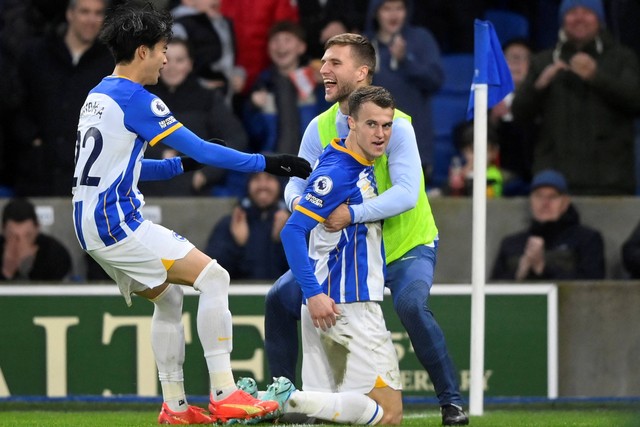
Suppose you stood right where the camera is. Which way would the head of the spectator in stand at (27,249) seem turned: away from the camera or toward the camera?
toward the camera

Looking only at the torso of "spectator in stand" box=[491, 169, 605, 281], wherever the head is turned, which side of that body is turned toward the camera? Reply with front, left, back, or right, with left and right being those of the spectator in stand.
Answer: front

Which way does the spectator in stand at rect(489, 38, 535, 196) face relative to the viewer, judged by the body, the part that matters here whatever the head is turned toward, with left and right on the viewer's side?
facing the viewer

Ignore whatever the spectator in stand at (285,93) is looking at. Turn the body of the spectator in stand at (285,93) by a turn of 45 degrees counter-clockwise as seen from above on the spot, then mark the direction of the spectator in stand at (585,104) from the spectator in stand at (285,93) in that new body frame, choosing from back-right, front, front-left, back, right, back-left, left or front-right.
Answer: front-left

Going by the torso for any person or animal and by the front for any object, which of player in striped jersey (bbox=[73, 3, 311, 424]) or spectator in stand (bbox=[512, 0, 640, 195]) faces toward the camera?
the spectator in stand

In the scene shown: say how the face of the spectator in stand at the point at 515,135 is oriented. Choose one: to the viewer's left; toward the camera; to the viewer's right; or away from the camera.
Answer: toward the camera

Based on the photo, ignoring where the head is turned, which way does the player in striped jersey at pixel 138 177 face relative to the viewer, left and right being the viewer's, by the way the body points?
facing away from the viewer and to the right of the viewer

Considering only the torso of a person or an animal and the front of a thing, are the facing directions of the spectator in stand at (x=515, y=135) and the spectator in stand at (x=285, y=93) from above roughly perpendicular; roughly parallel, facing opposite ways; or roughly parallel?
roughly parallel

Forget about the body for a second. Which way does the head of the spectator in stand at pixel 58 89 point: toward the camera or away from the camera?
toward the camera

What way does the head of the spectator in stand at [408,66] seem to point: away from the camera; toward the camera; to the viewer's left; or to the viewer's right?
toward the camera

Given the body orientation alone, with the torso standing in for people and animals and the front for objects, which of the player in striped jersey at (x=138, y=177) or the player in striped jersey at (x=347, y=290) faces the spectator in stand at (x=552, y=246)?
the player in striped jersey at (x=138, y=177)
